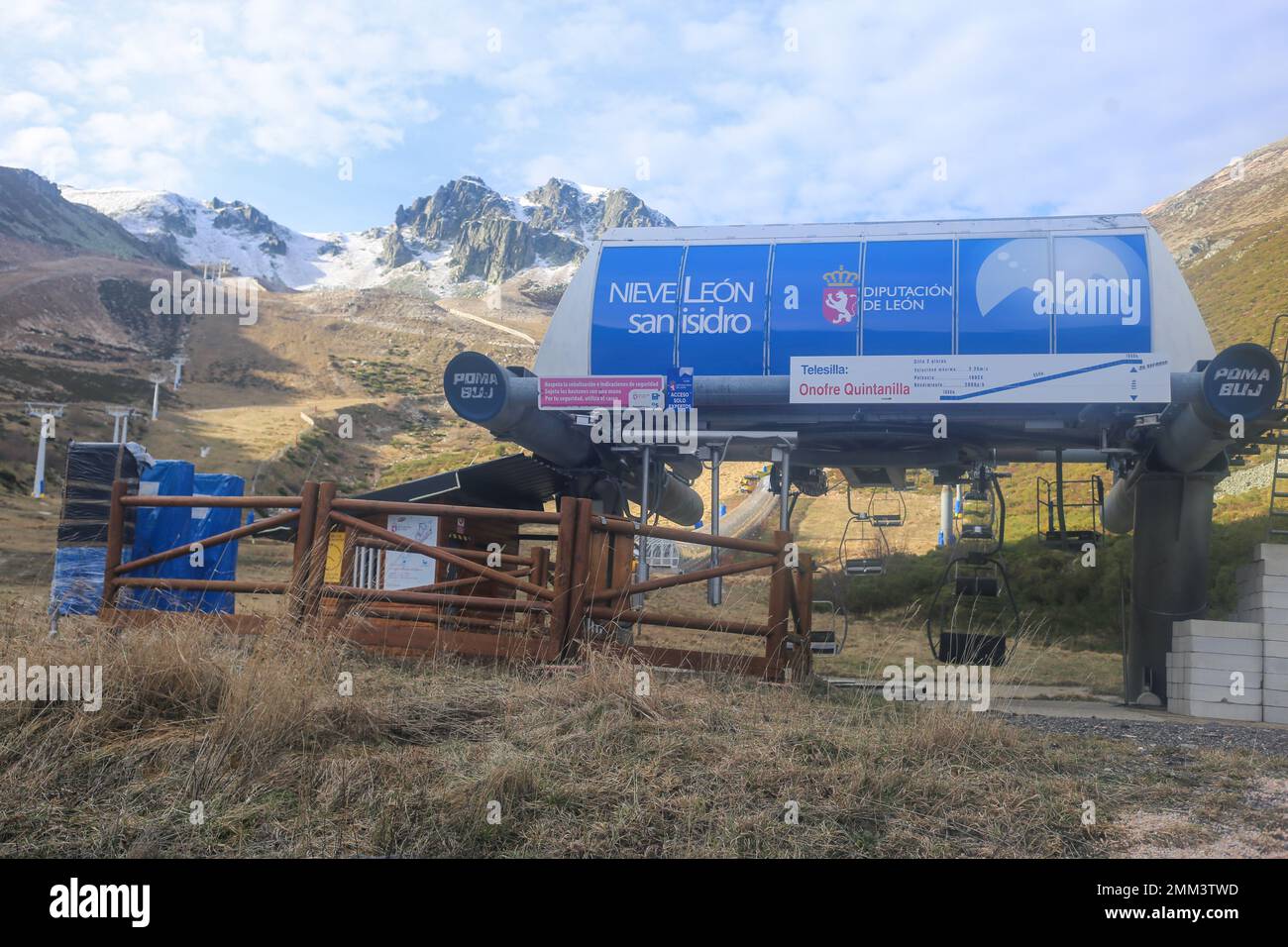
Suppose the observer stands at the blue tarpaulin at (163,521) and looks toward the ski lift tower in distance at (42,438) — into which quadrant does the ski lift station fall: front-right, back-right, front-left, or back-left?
back-right

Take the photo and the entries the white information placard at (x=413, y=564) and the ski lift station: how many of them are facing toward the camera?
2

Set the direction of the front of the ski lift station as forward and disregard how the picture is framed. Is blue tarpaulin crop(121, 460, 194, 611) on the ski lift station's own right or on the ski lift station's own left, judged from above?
on the ski lift station's own right

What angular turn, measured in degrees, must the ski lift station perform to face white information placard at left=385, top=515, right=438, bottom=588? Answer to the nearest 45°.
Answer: approximately 90° to its right

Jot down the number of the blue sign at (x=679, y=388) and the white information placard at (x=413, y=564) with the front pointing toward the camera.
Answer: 2

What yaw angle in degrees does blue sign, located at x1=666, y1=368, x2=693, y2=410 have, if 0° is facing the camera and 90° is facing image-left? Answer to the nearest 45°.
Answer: approximately 0°

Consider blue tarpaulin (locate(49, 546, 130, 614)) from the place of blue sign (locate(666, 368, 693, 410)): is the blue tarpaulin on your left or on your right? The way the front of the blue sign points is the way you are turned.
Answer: on your right
